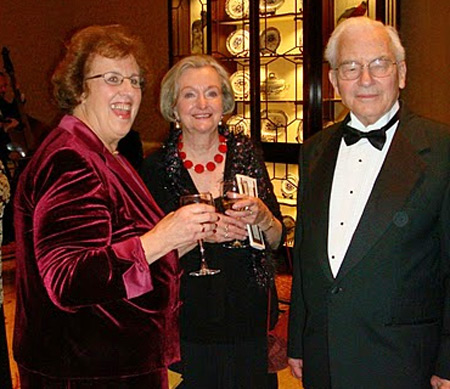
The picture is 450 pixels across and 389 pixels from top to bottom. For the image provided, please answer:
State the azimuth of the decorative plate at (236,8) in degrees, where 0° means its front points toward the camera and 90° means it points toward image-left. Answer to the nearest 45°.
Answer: approximately 0°

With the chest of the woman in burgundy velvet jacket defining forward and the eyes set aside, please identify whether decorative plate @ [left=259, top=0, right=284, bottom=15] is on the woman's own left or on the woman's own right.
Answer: on the woman's own left

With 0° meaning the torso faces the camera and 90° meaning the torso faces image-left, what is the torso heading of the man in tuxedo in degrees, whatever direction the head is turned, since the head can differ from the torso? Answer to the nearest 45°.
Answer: approximately 45°

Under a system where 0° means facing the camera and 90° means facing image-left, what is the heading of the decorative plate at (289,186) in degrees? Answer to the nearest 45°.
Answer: approximately 0°
